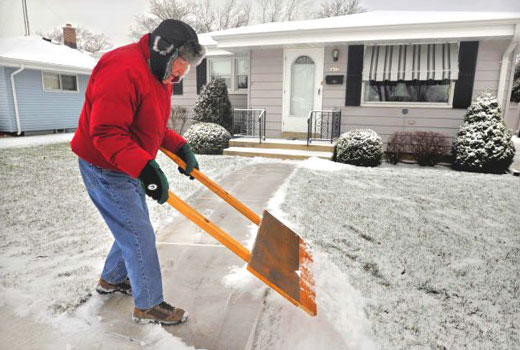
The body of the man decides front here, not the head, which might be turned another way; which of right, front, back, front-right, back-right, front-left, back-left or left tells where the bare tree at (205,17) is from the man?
left

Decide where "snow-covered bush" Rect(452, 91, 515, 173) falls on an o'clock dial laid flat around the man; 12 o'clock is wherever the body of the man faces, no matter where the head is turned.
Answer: The snow-covered bush is roughly at 11 o'clock from the man.

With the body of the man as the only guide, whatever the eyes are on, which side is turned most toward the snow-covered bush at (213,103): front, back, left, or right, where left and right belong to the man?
left

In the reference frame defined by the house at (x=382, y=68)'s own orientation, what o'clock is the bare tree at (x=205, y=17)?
The bare tree is roughly at 5 o'clock from the house.

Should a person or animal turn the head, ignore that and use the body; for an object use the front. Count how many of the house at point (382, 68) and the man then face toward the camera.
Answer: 1

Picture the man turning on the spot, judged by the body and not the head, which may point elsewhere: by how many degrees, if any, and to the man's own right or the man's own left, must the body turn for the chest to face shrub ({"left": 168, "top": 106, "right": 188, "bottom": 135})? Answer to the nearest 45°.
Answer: approximately 90° to the man's own left

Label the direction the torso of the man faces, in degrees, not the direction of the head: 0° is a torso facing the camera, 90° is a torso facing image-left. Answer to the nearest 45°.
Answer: approximately 270°

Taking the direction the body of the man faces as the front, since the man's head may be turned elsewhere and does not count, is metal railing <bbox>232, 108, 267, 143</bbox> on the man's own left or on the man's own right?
on the man's own left

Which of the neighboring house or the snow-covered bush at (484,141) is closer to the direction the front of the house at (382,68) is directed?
the snow-covered bush

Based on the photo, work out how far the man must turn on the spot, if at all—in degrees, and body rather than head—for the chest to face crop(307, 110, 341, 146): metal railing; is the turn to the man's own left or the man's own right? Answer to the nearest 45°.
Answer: approximately 45° to the man's own left

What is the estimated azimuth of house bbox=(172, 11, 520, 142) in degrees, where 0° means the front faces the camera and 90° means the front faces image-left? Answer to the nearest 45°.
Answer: approximately 0°
